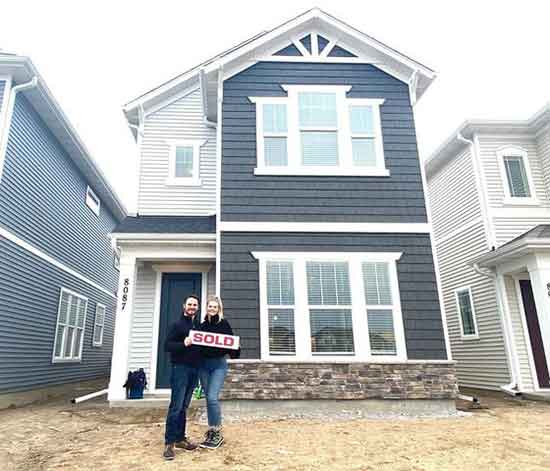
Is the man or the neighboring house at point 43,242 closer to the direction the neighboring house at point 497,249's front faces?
the man

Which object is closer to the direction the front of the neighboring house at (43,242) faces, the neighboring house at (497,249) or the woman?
the woman

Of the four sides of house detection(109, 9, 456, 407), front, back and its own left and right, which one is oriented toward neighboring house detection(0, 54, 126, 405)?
right

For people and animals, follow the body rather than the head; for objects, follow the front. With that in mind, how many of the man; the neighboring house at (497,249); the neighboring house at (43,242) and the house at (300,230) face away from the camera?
0

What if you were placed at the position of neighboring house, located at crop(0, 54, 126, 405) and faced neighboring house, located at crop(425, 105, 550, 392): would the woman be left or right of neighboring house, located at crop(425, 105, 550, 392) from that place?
right

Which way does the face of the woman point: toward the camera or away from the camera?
toward the camera

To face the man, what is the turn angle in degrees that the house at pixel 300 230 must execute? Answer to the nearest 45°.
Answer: approximately 45° to its right

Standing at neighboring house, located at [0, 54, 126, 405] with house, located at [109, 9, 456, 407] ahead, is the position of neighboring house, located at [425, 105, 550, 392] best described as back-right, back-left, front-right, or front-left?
front-left

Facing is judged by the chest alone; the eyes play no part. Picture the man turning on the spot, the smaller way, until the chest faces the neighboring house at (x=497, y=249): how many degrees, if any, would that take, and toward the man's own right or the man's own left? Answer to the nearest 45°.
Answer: approximately 90° to the man's own left

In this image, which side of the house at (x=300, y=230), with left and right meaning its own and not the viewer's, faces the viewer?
front

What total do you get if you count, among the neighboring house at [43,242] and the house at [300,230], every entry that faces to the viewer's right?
0

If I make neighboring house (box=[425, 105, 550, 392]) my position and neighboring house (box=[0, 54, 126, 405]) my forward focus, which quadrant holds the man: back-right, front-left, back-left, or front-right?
front-left

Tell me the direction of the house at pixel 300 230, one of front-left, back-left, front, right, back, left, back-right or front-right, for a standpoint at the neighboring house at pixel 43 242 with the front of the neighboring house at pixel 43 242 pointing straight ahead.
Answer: left

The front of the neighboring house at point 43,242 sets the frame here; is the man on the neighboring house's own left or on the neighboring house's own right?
on the neighboring house's own left

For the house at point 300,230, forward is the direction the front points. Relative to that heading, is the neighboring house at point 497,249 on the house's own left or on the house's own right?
on the house's own left

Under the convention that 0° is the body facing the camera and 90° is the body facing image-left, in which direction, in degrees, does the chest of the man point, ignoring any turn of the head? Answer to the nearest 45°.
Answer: approximately 315°

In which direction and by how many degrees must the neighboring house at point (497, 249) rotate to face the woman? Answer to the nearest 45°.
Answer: approximately 45° to its right

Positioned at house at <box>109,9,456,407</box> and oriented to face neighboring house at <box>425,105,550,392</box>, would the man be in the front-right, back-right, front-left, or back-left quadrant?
back-right
